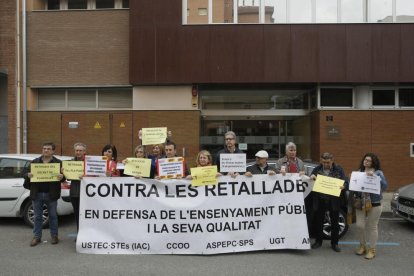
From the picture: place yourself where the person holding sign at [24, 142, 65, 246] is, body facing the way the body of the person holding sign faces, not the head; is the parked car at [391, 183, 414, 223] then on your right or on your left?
on your left

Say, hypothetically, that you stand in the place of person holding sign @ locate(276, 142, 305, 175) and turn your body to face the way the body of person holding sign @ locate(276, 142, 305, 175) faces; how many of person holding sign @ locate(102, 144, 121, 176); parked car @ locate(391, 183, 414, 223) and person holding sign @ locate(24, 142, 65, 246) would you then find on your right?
2

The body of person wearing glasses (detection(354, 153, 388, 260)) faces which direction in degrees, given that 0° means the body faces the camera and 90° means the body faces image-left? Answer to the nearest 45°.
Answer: approximately 45°

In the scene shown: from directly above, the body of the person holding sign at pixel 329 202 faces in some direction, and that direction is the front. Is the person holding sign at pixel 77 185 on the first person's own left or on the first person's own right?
on the first person's own right
